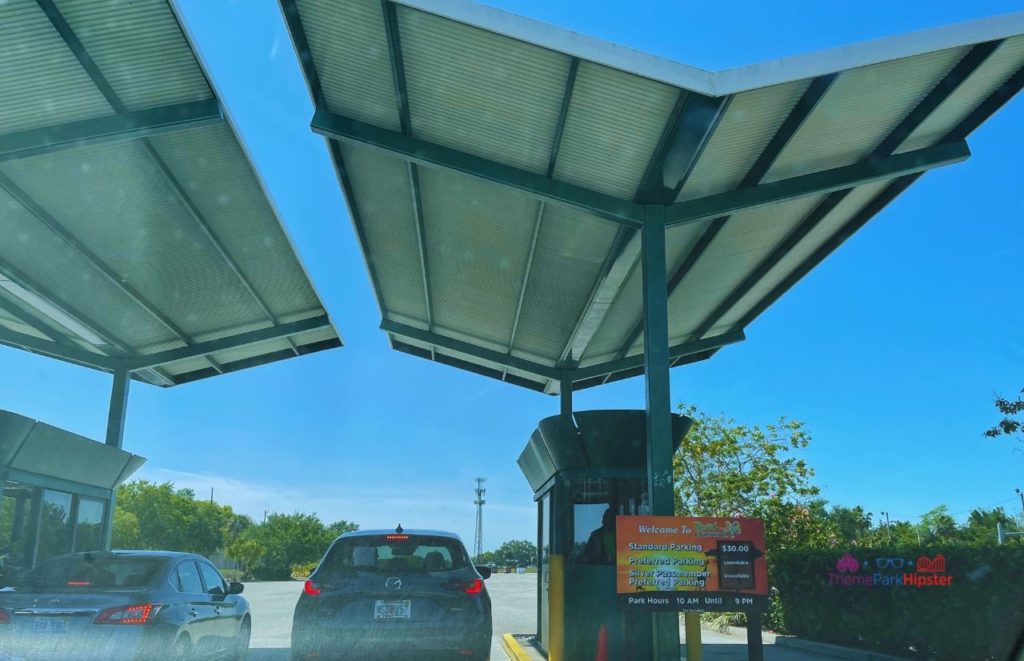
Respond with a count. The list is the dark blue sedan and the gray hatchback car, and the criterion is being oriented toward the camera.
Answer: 0

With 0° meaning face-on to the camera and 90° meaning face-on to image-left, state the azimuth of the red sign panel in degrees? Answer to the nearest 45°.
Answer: approximately 0°

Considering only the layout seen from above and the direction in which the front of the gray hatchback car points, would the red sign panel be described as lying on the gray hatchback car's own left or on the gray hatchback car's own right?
on the gray hatchback car's own right

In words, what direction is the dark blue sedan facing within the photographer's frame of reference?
facing away from the viewer and to the right of the viewer

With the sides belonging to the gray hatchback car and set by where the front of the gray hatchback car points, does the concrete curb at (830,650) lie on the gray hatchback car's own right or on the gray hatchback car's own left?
on the gray hatchback car's own right

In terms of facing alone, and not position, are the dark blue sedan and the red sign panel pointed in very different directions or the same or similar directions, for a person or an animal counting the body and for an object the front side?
very different directions

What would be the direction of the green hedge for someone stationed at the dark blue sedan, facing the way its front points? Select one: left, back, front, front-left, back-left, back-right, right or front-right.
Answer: front-right

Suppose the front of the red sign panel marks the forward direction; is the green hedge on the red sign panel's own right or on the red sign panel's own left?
on the red sign panel's own left

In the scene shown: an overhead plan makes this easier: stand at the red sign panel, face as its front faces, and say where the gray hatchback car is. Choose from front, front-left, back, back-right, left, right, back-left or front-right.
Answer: back-right

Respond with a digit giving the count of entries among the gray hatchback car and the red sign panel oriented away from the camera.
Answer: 1

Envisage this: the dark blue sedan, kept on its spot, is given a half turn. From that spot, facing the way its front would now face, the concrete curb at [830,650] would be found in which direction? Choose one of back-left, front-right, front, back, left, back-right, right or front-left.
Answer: back-left

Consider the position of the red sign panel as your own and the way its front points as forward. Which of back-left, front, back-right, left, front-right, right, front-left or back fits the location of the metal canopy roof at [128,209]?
right

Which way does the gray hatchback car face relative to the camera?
away from the camera
